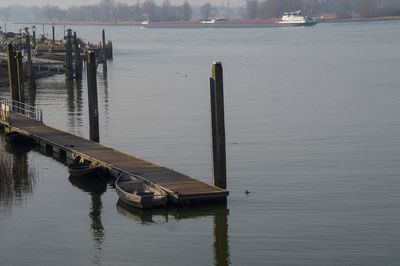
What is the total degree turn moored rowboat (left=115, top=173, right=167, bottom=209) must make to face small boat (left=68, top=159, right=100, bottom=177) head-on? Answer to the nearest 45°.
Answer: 0° — it already faces it

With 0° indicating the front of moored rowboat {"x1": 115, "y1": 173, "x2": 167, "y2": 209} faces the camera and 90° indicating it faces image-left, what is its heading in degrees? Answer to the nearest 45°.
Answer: approximately 135°

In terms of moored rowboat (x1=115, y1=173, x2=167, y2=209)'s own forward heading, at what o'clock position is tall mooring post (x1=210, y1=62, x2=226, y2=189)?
The tall mooring post is roughly at 4 o'clock from the moored rowboat.

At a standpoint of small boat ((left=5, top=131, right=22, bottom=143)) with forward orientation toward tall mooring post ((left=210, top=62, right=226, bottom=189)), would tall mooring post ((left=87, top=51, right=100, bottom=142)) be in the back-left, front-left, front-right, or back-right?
front-left

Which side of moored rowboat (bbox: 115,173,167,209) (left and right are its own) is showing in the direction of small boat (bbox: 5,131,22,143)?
front

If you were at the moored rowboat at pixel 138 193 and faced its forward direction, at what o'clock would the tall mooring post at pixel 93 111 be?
The tall mooring post is roughly at 1 o'clock from the moored rowboat.
